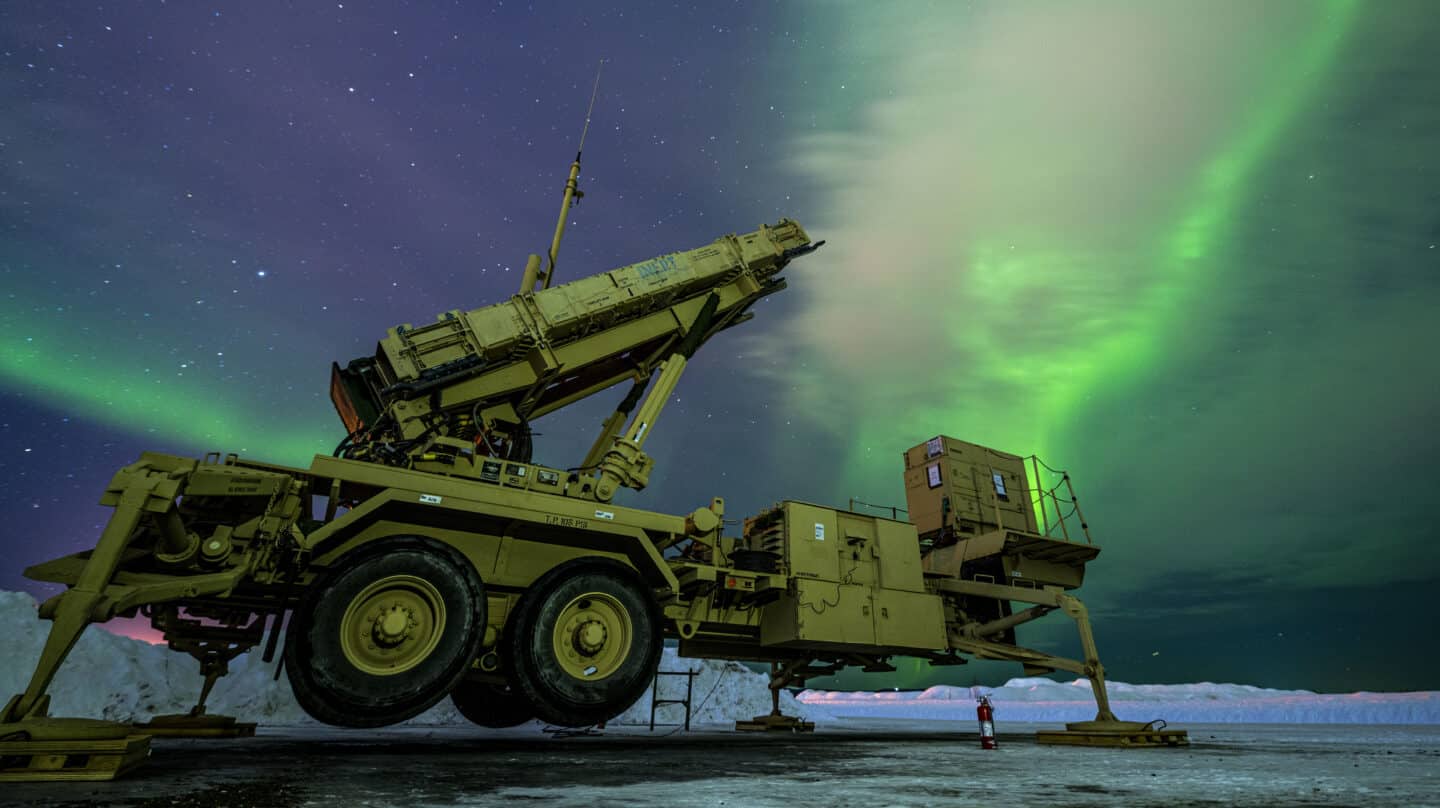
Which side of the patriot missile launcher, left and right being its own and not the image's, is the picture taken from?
right

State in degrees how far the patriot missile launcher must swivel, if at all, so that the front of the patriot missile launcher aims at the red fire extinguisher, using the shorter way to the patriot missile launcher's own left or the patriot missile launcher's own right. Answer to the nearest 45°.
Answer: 0° — it already faces it

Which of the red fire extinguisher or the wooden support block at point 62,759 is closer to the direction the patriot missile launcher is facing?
the red fire extinguisher

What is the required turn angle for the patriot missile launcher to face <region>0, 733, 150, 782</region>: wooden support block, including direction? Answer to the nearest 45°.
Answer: approximately 135° to its right
